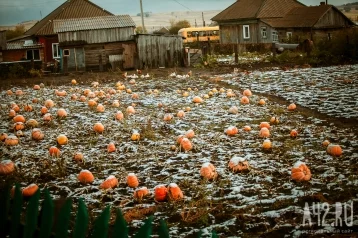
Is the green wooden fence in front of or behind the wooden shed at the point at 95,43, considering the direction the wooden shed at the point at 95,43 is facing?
in front

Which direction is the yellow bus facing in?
to the viewer's left

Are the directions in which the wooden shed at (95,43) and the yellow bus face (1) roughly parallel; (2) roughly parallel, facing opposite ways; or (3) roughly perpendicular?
roughly perpendicular

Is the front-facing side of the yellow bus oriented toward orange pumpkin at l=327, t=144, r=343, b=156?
no

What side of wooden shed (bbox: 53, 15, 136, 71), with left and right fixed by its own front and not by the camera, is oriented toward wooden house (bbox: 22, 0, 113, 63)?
back

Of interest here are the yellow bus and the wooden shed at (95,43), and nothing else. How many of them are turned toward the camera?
1

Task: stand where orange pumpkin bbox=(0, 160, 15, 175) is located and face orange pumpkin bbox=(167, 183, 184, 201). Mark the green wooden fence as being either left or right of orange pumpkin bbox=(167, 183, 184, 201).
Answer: right

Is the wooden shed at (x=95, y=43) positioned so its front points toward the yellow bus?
no

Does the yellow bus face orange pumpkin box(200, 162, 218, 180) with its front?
no

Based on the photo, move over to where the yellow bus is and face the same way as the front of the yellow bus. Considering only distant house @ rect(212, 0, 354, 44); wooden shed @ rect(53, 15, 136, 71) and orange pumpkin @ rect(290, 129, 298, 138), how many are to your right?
0

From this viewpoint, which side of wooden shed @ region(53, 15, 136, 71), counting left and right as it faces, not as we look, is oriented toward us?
front

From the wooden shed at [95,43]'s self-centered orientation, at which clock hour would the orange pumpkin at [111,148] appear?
The orange pumpkin is roughly at 12 o'clock from the wooden shed.

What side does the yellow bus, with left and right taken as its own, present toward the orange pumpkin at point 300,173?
left

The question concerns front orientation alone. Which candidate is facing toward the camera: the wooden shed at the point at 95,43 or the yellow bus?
the wooden shed

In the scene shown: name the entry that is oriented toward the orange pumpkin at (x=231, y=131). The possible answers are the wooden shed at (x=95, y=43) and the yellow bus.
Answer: the wooden shed

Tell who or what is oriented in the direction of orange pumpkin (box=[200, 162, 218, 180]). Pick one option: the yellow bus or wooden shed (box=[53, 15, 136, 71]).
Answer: the wooden shed

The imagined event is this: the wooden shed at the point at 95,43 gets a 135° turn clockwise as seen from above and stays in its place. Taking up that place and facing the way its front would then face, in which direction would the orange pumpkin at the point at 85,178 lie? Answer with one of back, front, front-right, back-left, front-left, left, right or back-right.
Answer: back-left
